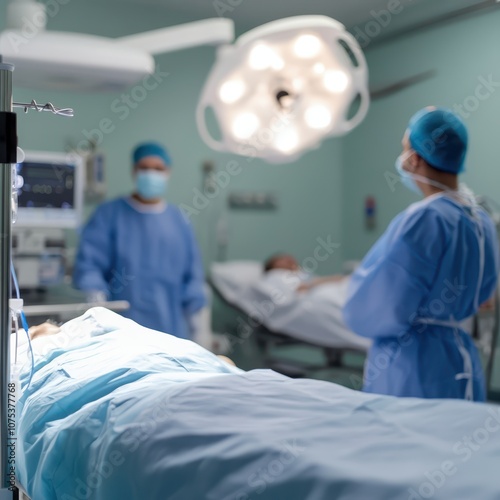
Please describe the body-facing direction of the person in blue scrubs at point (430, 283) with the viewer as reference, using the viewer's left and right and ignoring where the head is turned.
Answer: facing away from the viewer and to the left of the viewer

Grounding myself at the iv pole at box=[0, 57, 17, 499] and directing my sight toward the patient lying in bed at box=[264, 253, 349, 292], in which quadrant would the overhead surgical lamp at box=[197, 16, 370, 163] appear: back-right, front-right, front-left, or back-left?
front-right

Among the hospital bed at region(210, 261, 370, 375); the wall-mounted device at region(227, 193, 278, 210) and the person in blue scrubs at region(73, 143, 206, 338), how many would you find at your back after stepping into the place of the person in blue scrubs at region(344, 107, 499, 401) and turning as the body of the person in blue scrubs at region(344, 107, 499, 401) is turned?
0

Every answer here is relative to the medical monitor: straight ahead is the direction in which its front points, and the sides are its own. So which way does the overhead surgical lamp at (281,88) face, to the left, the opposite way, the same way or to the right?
the same way

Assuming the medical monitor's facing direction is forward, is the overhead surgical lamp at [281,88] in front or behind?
in front

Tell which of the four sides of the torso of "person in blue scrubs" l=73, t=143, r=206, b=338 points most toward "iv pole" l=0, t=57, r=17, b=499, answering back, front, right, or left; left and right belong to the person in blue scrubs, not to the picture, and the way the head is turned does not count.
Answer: front

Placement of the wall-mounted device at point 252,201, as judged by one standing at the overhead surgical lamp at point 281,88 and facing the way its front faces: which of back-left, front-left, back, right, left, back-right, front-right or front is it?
back

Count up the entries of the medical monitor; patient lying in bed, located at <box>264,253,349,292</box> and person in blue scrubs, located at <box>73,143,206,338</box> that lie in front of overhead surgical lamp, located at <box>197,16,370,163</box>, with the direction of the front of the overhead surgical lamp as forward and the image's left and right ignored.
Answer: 0

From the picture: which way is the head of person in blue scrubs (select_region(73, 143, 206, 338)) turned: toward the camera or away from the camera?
toward the camera

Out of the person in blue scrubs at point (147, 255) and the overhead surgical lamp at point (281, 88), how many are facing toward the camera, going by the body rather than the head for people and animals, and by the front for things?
2

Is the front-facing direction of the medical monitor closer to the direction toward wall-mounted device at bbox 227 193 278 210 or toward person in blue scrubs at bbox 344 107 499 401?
the person in blue scrubs

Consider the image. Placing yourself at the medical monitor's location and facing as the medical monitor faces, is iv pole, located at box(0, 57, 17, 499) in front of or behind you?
in front

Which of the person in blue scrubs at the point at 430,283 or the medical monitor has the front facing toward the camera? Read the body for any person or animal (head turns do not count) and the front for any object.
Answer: the medical monitor

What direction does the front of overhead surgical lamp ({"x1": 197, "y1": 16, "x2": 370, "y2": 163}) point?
toward the camera

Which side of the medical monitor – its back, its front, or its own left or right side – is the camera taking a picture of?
front

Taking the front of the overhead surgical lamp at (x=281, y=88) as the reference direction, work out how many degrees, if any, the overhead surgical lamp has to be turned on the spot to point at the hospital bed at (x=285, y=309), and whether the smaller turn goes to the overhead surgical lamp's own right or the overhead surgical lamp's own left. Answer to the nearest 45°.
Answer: approximately 180°

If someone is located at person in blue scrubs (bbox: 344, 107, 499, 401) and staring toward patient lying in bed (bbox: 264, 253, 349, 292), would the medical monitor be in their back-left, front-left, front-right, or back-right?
front-left
